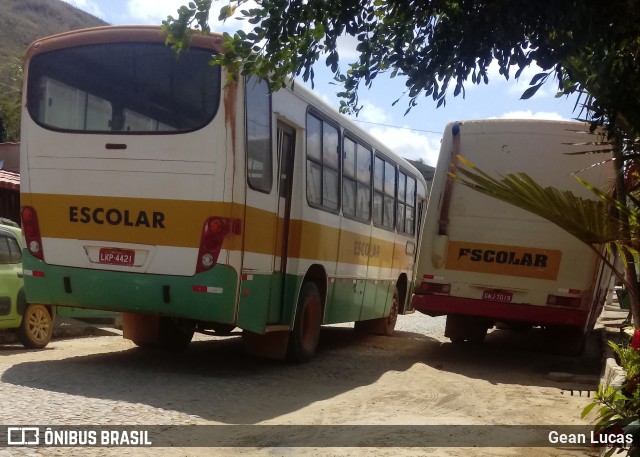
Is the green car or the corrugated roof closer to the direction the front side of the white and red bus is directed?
the corrugated roof

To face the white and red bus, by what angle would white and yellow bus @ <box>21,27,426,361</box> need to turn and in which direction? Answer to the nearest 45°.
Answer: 0° — it already faces it

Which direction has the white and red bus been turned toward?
away from the camera

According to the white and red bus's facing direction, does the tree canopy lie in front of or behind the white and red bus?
behind

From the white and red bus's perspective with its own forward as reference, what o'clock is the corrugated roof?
The corrugated roof is roughly at 10 o'clock from the white and red bus.

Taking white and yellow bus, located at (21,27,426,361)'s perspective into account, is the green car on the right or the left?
on its left

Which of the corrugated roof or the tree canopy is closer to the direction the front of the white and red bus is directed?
the corrugated roof

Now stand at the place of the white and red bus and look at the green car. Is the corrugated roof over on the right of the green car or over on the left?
right

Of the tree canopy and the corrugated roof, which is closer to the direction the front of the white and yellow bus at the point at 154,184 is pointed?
the corrugated roof

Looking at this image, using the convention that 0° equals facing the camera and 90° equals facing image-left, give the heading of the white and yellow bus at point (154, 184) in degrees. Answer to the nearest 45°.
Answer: approximately 225°

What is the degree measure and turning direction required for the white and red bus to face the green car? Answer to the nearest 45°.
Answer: approximately 90° to its left

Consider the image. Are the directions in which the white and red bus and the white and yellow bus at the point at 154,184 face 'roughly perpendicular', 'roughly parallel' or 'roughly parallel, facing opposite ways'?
roughly parallel

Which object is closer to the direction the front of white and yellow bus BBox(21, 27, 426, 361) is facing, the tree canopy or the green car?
the green car

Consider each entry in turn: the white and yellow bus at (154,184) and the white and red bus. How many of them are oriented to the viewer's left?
0
